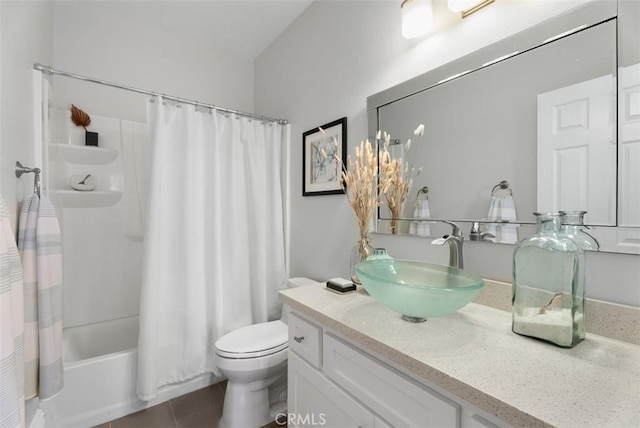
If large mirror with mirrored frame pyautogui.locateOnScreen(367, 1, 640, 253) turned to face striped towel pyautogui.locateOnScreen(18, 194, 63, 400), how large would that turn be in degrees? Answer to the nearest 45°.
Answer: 0° — it already faces it

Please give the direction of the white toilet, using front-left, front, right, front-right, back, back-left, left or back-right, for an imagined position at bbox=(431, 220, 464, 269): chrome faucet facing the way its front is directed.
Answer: front-right

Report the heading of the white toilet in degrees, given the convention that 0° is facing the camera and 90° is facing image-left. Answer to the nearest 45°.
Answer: approximately 45°

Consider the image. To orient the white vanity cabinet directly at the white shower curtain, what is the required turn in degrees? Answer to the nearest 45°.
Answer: approximately 90° to its right

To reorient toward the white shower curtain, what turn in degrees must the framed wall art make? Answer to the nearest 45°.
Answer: approximately 45° to its right

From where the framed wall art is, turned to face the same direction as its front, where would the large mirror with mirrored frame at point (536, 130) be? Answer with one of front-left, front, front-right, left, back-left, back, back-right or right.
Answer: left
